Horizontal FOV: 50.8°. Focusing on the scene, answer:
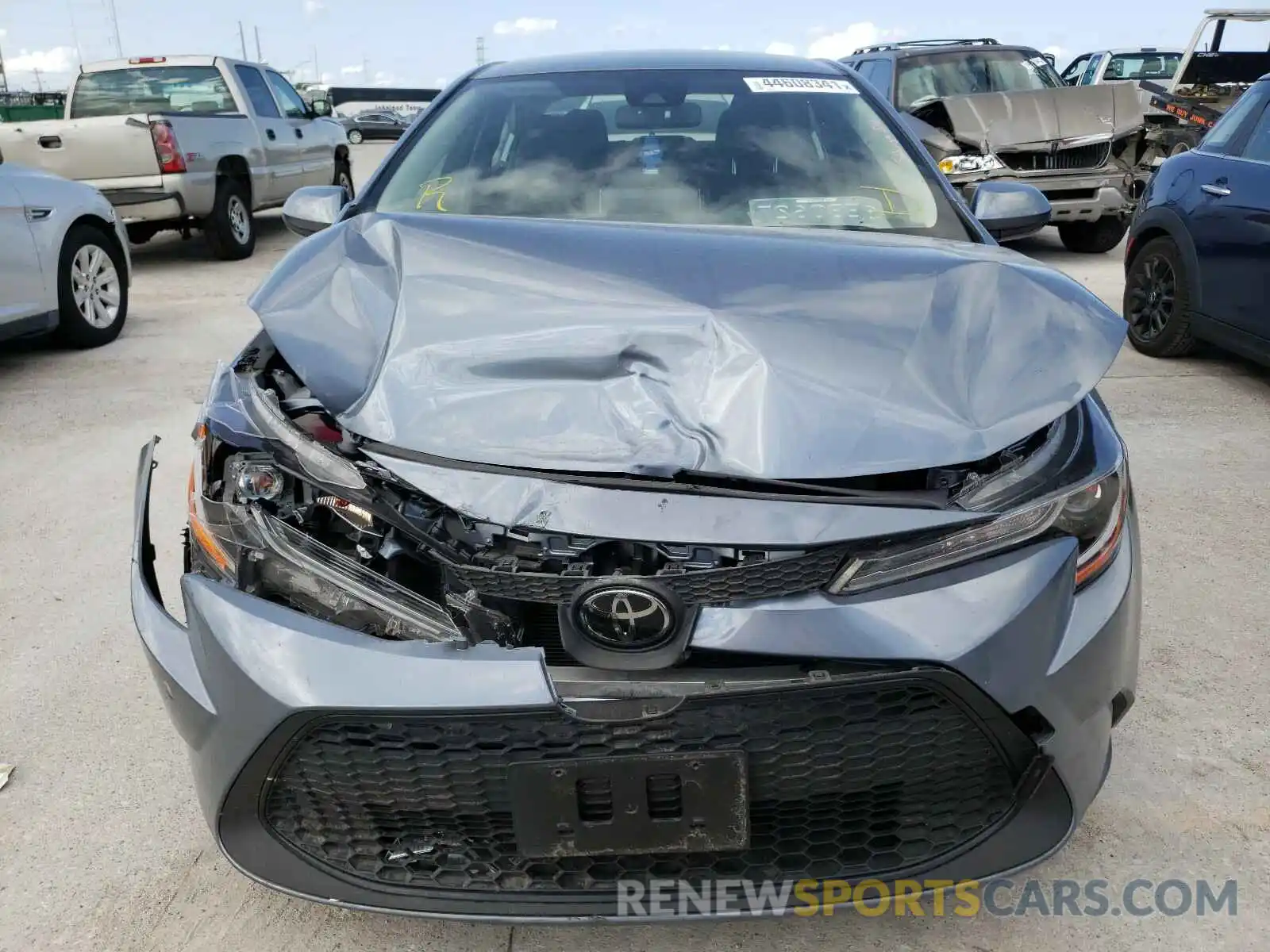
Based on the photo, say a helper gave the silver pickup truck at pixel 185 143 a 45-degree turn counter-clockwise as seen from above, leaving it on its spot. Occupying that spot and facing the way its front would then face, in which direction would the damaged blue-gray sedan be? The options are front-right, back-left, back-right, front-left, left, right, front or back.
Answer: back

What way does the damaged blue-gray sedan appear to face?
toward the camera

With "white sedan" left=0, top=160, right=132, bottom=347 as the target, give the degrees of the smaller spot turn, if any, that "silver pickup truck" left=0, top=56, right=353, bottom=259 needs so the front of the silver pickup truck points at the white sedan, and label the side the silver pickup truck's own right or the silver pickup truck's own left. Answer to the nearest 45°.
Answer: approximately 135° to the silver pickup truck's own right

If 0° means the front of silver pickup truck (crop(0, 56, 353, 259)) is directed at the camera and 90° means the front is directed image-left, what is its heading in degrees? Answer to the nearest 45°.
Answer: approximately 225°
